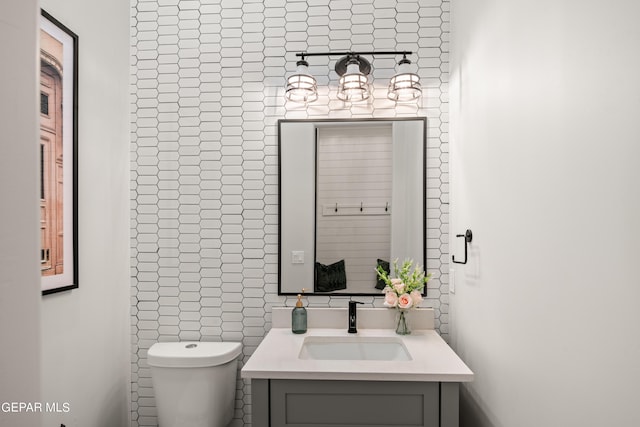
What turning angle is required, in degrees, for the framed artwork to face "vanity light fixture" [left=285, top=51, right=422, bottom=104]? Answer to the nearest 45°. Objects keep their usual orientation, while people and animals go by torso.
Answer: approximately 45° to its left

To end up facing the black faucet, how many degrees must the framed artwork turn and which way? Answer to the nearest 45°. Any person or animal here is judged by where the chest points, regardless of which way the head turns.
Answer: approximately 45° to its left

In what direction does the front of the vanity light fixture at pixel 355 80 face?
toward the camera

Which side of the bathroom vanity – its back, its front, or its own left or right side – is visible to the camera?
front

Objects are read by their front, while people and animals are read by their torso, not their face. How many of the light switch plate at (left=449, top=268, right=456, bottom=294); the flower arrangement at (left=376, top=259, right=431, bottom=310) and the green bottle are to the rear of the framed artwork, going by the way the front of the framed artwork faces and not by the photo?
0

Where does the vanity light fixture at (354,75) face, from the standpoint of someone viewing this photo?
facing the viewer

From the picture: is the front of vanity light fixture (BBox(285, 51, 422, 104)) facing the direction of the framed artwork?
no

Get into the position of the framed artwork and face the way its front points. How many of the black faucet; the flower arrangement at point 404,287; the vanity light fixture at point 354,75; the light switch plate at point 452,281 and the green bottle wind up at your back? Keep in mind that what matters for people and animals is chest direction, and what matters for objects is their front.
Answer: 0

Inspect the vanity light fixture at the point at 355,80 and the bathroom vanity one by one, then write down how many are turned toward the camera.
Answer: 2

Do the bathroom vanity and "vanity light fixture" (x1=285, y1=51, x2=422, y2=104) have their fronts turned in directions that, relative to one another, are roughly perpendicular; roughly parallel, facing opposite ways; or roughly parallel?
roughly parallel
